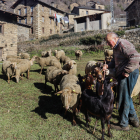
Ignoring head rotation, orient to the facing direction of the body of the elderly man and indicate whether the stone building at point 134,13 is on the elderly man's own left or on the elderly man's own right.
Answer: on the elderly man's own right

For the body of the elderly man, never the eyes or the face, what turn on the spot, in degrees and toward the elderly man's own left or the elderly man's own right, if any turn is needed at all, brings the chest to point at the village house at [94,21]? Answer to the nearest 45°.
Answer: approximately 90° to the elderly man's own right

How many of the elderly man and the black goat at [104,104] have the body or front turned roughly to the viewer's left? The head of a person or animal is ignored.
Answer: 1

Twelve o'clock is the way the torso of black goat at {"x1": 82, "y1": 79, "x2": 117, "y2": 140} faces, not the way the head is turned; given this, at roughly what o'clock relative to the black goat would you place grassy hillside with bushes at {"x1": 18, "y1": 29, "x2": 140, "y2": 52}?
The grassy hillside with bushes is roughly at 7 o'clock from the black goat.

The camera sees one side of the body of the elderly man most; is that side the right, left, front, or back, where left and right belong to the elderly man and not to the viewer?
left

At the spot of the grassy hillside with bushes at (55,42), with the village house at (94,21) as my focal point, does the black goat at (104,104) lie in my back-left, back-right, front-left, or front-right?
back-right

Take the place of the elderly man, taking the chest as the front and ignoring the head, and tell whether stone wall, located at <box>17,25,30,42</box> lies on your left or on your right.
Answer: on your right

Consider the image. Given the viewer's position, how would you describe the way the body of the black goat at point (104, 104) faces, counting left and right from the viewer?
facing the viewer and to the right of the viewer
